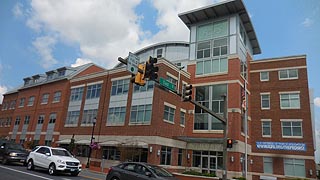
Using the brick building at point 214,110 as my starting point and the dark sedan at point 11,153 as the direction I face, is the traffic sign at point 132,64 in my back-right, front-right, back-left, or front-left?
front-left

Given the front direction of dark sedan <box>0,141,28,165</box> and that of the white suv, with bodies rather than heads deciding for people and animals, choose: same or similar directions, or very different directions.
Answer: same or similar directions

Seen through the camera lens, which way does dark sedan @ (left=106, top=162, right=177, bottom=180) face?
facing the viewer and to the right of the viewer

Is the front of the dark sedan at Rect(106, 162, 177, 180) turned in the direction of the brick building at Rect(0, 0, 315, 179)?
no

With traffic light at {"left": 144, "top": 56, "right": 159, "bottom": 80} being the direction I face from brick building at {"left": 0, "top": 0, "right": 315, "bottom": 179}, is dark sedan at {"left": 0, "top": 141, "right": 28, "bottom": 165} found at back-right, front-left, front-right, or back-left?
front-right

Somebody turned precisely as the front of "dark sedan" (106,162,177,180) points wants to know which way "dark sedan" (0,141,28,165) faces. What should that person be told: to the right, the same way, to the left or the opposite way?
the same way

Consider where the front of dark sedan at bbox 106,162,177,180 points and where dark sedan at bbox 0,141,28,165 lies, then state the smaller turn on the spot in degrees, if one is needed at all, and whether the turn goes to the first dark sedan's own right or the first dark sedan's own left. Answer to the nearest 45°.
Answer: approximately 180°

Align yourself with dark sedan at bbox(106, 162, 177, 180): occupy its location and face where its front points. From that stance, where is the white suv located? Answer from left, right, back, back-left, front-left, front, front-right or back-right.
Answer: back
